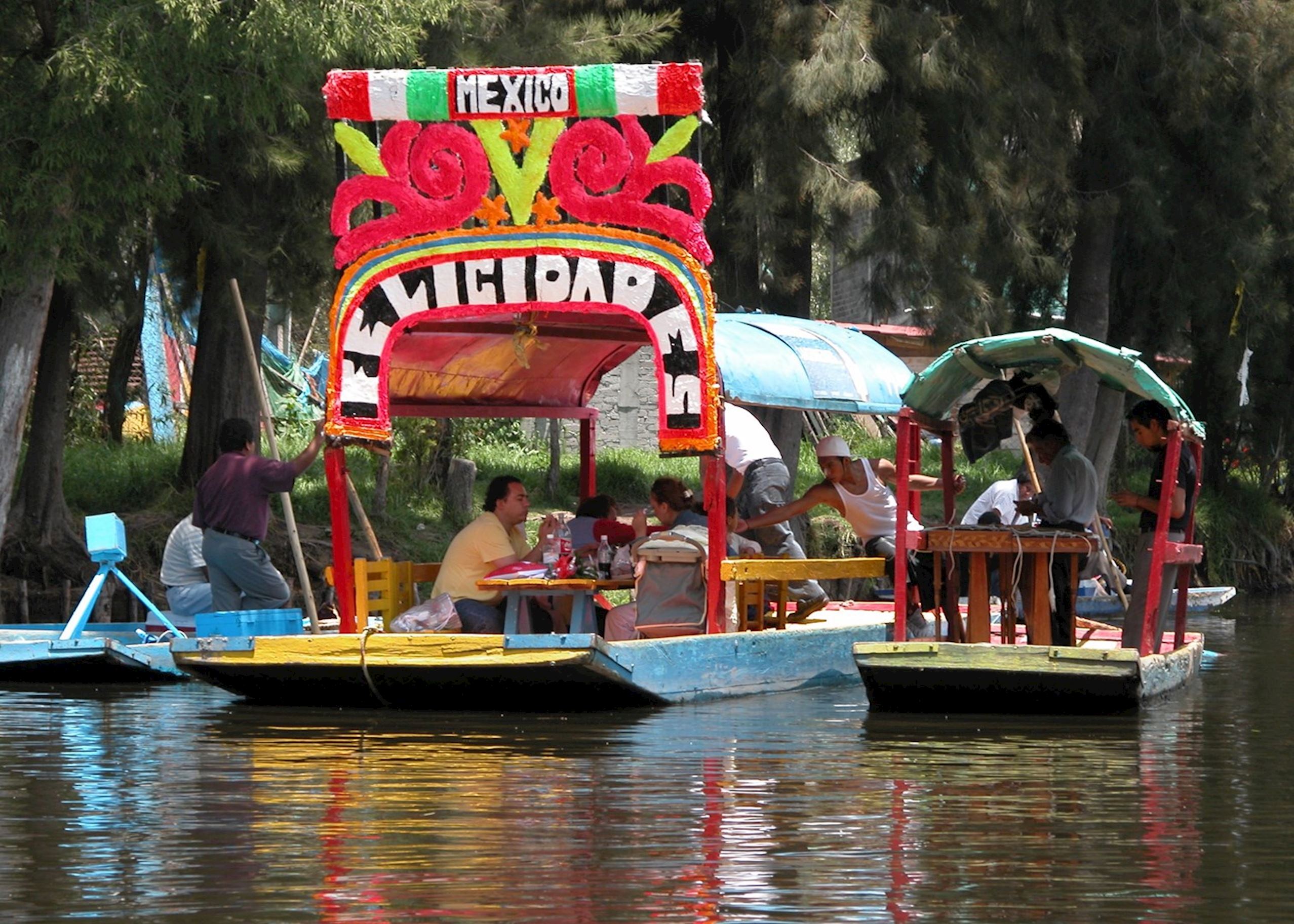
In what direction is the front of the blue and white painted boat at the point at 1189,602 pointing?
to the viewer's right

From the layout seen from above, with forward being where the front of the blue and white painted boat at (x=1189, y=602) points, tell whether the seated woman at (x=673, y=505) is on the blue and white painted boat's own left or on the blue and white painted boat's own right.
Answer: on the blue and white painted boat's own right

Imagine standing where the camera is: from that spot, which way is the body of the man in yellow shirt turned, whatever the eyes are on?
to the viewer's right

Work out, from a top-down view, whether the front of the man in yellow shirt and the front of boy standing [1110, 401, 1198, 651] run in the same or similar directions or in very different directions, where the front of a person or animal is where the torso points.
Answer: very different directions

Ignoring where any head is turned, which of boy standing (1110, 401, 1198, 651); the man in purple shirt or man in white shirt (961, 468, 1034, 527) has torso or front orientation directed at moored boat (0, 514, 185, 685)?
the boy standing

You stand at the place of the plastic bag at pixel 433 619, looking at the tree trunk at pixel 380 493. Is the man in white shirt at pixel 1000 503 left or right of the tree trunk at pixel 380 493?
right

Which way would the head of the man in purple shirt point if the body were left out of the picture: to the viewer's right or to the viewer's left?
to the viewer's right

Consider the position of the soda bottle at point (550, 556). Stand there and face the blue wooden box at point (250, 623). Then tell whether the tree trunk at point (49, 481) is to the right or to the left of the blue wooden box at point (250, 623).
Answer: right

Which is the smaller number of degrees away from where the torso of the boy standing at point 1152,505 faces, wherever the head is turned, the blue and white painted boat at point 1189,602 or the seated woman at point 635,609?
the seated woman

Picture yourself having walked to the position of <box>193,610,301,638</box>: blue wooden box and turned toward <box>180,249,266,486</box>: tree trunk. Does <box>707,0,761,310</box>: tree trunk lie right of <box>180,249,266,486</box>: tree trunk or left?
right

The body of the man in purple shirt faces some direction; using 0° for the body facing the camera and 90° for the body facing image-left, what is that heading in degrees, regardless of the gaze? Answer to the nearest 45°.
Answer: approximately 225°

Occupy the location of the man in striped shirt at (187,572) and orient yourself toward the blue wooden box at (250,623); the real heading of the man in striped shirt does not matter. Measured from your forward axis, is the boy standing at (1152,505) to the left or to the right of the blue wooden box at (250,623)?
left
